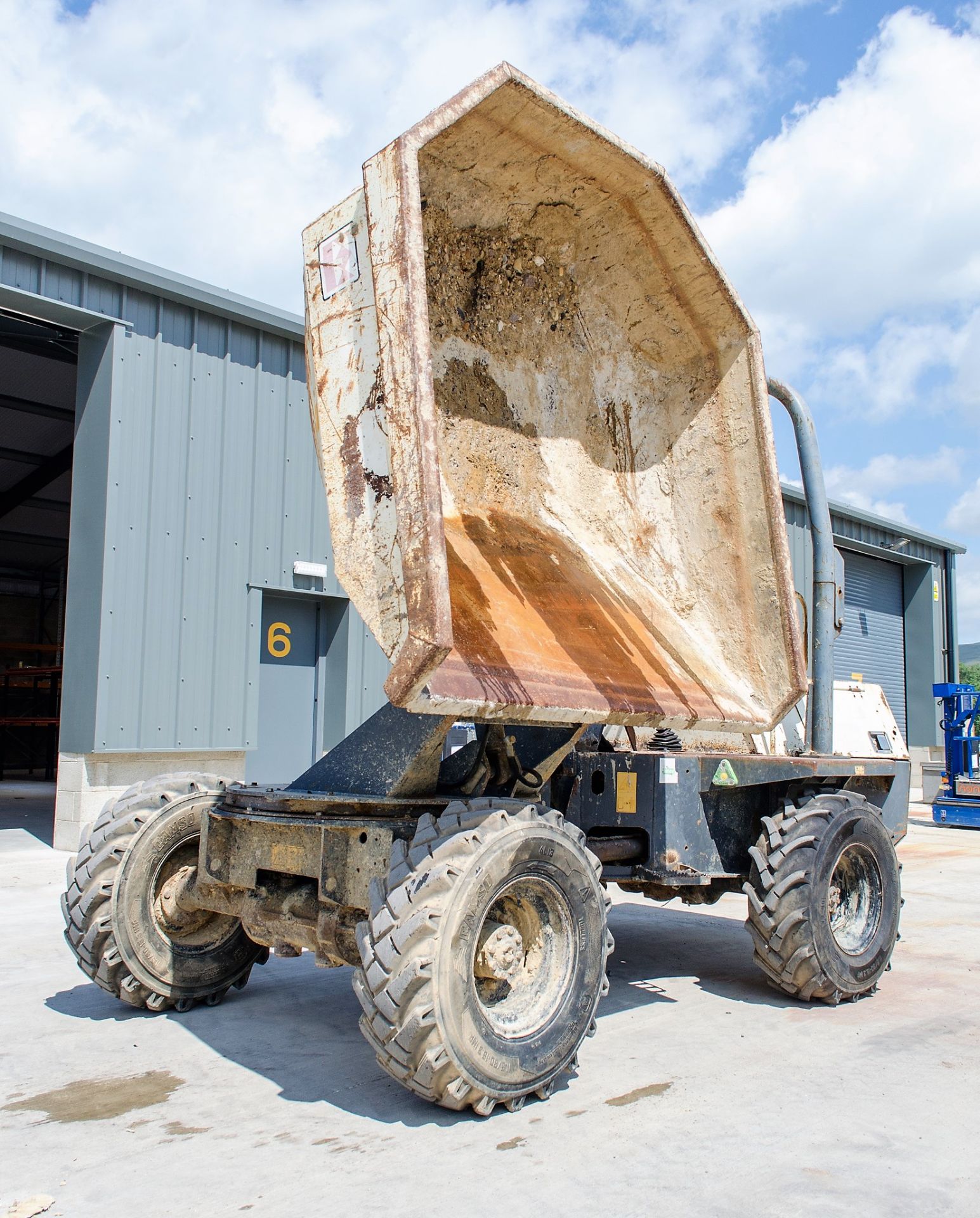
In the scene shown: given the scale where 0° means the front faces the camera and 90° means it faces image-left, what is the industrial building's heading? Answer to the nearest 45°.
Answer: approximately 315°

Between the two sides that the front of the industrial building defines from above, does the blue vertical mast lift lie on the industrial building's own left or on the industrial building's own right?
on the industrial building's own left
